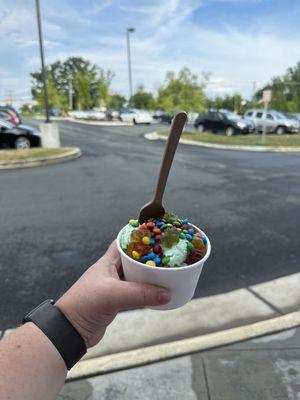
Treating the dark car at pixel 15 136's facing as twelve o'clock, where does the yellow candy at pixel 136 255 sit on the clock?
The yellow candy is roughly at 3 o'clock from the dark car.

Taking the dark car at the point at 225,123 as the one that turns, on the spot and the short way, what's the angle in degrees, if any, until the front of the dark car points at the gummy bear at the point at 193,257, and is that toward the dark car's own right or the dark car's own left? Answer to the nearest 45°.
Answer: approximately 45° to the dark car's own right

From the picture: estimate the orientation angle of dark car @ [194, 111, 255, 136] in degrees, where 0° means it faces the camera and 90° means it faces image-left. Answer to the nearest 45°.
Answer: approximately 315°

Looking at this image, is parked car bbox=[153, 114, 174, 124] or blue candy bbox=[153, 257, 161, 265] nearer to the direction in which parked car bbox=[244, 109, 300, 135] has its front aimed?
the blue candy

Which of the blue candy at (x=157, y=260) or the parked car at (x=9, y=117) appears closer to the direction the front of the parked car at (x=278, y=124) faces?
the blue candy

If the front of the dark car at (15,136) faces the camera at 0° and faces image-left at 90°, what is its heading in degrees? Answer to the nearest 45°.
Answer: approximately 270°

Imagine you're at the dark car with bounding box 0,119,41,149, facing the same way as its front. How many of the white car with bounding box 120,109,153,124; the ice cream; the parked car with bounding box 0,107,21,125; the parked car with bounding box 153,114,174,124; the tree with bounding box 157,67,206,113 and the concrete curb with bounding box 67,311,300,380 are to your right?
2

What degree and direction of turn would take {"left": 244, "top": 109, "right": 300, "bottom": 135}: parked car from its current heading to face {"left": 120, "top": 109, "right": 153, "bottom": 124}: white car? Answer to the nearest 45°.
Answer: approximately 180°

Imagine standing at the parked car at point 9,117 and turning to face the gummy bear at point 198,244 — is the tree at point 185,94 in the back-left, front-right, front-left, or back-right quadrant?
back-left

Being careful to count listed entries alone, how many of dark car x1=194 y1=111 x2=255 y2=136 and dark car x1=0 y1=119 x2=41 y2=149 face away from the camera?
0

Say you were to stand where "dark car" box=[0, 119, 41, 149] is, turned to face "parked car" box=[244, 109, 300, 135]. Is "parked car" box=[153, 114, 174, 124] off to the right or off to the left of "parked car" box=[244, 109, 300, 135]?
left
